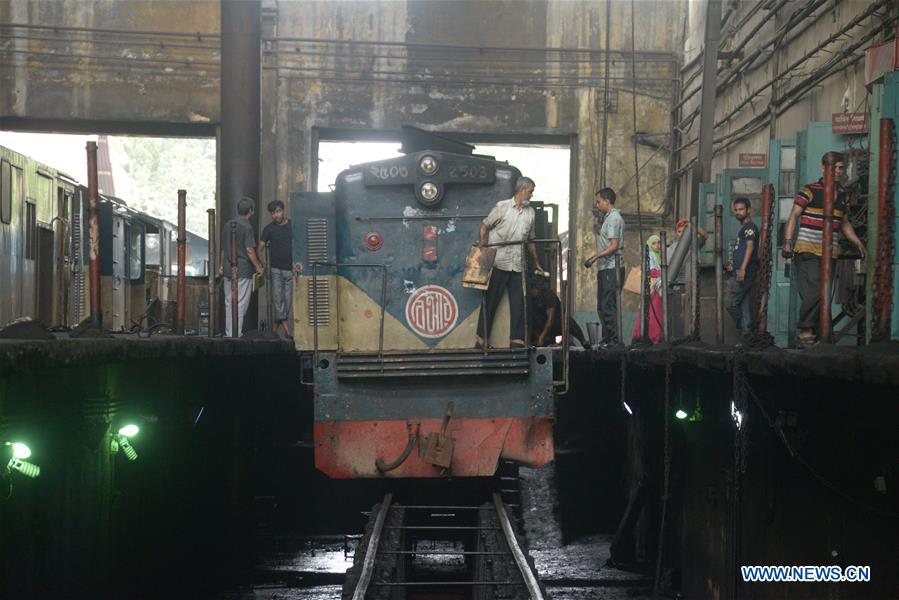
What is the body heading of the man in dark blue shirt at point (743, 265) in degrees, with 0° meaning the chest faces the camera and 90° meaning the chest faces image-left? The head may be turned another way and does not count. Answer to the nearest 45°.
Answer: approximately 45°

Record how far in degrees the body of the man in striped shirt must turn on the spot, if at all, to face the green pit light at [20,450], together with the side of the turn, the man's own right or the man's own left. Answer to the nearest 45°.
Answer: approximately 90° to the man's own right

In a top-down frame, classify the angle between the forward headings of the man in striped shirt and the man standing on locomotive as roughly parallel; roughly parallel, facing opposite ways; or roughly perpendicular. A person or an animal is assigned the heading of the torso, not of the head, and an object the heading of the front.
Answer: roughly parallel

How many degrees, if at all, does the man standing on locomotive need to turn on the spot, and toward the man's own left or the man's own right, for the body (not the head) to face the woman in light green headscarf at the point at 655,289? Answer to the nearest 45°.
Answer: approximately 90° to the man's own left

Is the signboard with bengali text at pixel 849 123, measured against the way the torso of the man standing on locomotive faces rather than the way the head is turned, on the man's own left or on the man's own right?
on the man's own left

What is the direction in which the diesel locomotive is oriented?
toward the camera

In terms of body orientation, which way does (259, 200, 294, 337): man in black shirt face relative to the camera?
toward the camera

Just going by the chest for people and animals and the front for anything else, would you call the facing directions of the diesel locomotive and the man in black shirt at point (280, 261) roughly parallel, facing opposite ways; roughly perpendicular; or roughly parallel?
roughly parallel

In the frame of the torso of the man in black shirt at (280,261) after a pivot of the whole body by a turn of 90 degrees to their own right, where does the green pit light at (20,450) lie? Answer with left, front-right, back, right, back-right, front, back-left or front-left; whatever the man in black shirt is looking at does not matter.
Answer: left
